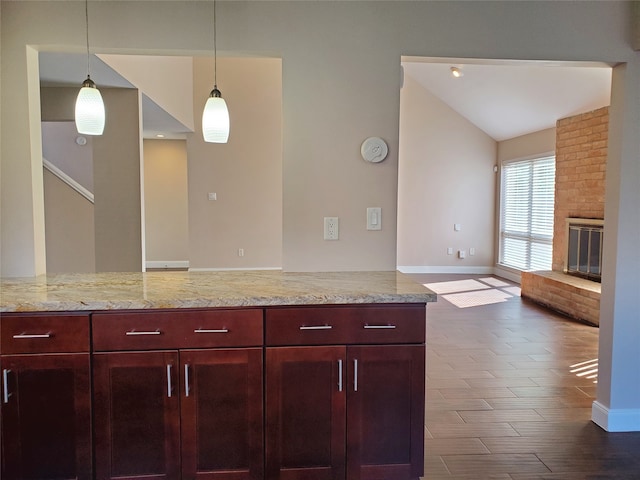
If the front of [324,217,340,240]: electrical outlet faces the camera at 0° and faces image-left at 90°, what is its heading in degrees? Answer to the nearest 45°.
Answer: approximately 0°

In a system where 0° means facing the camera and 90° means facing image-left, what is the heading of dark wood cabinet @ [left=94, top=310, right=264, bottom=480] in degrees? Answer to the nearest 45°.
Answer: approximately 0°

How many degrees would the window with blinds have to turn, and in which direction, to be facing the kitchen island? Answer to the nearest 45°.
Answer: approximately 45° to its left

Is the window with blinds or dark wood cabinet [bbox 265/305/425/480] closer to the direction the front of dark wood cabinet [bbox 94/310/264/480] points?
the dark wood cabinet

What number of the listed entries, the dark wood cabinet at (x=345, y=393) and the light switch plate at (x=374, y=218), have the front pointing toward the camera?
2

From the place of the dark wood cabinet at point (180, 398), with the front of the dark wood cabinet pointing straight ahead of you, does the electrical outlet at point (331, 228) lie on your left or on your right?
on your left

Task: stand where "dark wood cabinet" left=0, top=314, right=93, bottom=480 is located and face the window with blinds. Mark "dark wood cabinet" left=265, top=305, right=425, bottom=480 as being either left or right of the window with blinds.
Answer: right

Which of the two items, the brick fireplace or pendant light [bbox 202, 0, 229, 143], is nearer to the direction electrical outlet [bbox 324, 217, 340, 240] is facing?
the pendant light
